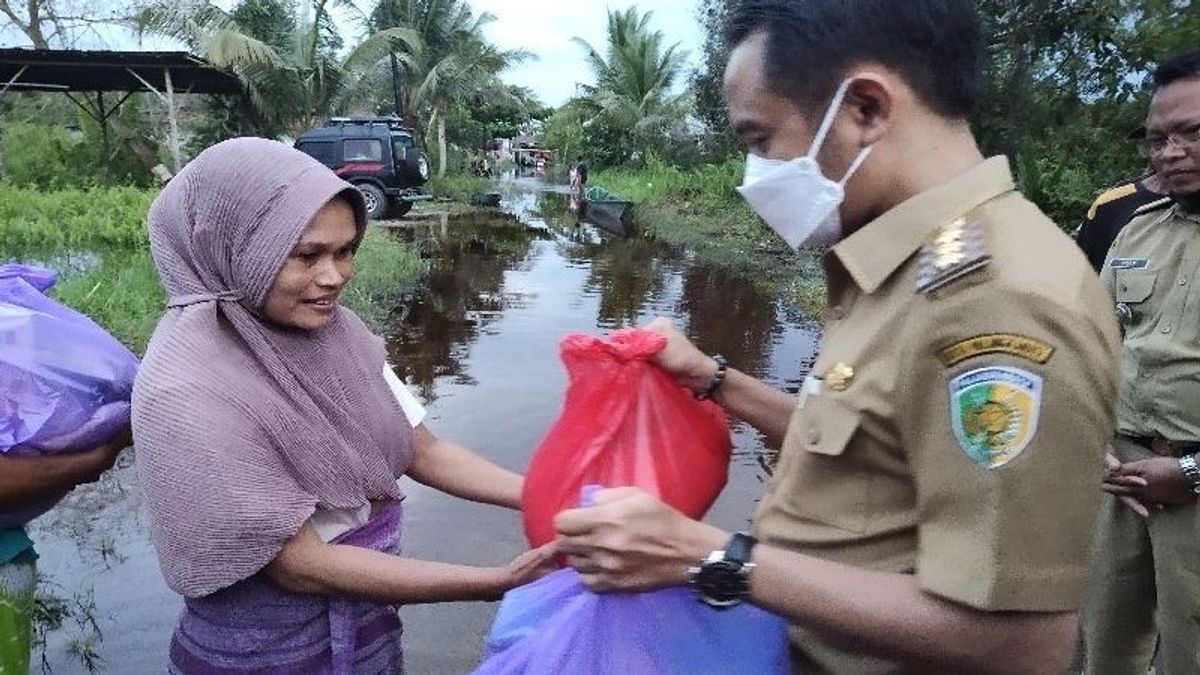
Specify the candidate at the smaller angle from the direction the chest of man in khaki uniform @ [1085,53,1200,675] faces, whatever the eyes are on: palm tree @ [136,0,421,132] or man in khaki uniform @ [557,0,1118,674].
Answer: the man in khaki uniform

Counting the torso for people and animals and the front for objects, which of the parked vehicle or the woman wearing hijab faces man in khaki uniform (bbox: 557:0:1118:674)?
the woman wearing hijab

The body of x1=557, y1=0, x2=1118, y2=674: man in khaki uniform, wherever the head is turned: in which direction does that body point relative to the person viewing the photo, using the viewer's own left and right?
facing to the left of the viewer

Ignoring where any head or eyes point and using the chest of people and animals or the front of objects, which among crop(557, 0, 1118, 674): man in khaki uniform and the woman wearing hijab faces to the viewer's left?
the man in khaki uniform

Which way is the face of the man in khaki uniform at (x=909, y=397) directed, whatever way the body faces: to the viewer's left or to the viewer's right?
to the viewer's left

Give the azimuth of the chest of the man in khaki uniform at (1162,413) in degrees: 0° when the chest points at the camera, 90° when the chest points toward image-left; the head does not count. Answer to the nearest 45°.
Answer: approximately 45°

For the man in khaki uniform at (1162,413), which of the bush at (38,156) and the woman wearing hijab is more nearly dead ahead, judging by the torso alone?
the woman wearing hijab

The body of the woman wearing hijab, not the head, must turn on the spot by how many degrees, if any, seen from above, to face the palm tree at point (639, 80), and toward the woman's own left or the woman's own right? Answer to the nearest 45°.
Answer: approximately 135° to the woman's own left

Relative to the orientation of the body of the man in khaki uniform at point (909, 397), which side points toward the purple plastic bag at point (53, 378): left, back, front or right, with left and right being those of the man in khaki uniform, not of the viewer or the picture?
front

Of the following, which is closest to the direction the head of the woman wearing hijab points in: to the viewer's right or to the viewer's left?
to the viewer's right

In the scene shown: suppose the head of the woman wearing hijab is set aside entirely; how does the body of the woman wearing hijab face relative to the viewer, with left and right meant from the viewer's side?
facing the viewer and to the right of the viewer

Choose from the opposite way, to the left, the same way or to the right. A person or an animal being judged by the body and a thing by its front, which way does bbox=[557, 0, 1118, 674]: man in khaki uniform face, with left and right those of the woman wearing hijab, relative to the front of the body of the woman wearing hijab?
the opposite way
